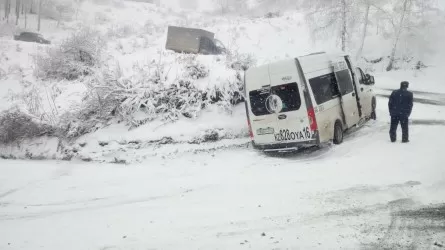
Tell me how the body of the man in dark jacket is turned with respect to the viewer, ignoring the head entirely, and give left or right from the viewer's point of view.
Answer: facing away from the viewer

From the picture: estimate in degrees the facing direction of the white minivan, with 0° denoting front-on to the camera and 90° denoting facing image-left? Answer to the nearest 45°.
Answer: approximately 225°

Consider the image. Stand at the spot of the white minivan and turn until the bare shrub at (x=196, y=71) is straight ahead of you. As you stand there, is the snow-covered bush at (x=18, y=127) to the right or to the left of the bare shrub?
left

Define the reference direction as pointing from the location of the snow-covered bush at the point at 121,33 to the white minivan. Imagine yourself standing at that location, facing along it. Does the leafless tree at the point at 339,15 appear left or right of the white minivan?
left

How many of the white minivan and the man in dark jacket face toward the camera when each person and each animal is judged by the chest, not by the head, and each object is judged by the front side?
0

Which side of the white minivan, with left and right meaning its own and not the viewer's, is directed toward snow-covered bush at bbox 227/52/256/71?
left

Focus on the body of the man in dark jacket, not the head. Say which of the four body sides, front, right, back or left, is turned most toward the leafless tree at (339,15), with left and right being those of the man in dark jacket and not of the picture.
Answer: front

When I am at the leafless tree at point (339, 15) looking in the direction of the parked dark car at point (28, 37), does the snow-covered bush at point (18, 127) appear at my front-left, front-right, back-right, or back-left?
front-left

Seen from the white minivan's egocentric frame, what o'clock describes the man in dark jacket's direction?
The man in dark jacket is roughly at 1 o'clock from the white minivan.

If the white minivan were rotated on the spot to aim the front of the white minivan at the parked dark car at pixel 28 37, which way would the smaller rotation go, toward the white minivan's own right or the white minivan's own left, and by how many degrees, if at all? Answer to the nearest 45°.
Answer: approximately 90° to the white minivan's own left
